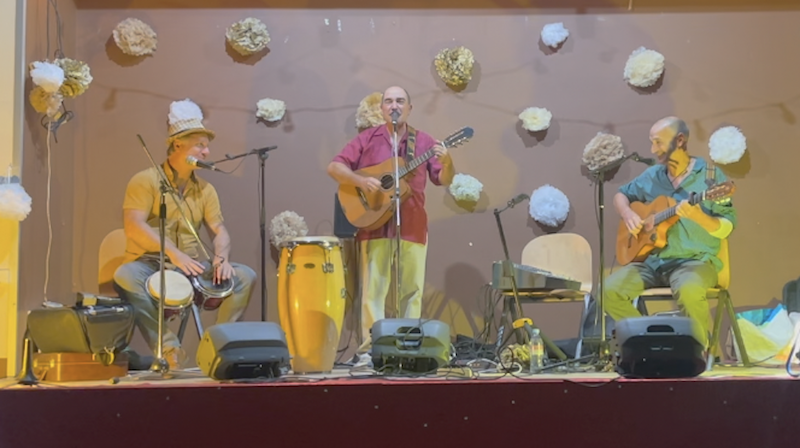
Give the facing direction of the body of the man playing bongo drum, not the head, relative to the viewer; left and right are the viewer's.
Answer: facing the viewer and to the right of the viewer

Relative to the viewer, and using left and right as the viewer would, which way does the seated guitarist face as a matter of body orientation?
facing the viewer and to the left of the viewer

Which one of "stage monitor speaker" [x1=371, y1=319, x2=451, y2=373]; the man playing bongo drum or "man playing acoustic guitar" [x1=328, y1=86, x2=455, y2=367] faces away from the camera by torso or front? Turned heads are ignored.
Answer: the stage monitor speaker

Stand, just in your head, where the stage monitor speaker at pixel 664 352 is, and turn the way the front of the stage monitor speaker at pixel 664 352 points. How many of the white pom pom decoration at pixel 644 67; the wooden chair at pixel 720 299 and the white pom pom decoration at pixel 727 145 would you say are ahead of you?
3

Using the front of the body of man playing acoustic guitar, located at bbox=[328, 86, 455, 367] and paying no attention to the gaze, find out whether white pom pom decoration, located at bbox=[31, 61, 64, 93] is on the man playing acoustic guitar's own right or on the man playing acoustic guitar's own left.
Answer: on the man playing acoustic guitar's own right

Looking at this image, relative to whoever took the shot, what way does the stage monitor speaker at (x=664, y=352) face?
facing away from the viewer

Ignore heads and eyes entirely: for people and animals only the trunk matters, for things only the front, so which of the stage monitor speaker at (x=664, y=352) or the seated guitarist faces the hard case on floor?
the seated guitarist

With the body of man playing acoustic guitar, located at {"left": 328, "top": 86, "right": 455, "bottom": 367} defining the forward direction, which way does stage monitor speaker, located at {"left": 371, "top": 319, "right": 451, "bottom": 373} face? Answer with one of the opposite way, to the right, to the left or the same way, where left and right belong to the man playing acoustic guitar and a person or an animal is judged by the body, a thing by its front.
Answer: the opposite way

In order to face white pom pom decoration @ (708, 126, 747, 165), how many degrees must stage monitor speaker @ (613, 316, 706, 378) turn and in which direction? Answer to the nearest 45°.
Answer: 0° — it already faces it

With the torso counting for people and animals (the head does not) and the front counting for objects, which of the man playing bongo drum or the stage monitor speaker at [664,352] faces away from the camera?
the stage monitor speaker

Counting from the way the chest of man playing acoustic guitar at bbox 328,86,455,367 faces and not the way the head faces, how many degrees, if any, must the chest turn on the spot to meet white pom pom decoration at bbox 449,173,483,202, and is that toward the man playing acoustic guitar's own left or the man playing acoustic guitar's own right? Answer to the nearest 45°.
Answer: approximately 135° to the man playing acoustic guitar's own left

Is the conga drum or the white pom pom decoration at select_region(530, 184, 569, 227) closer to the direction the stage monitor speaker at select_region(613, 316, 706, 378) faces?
the white pom pom decoration

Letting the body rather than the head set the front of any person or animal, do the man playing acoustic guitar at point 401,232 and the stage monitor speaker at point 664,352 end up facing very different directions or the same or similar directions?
very different directions

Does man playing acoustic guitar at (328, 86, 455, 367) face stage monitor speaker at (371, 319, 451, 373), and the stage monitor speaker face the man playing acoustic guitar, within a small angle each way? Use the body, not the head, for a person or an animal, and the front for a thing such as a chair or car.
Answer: yes

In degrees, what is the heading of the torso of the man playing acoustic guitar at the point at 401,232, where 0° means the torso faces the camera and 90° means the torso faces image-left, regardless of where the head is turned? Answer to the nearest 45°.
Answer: approximately 0°

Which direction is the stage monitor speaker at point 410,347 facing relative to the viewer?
away from the camera

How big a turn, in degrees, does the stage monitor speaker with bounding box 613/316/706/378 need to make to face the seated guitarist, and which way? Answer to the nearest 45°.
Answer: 0° — it already faces them

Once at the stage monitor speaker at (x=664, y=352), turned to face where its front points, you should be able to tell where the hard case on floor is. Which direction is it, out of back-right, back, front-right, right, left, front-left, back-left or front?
left

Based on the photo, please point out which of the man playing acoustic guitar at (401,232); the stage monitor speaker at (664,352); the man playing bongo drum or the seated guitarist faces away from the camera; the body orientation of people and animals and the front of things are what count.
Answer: the stage monitor speaker

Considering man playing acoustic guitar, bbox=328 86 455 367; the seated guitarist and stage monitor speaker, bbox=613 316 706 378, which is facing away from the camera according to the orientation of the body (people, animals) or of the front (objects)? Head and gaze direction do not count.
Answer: the stage monitor speaker
